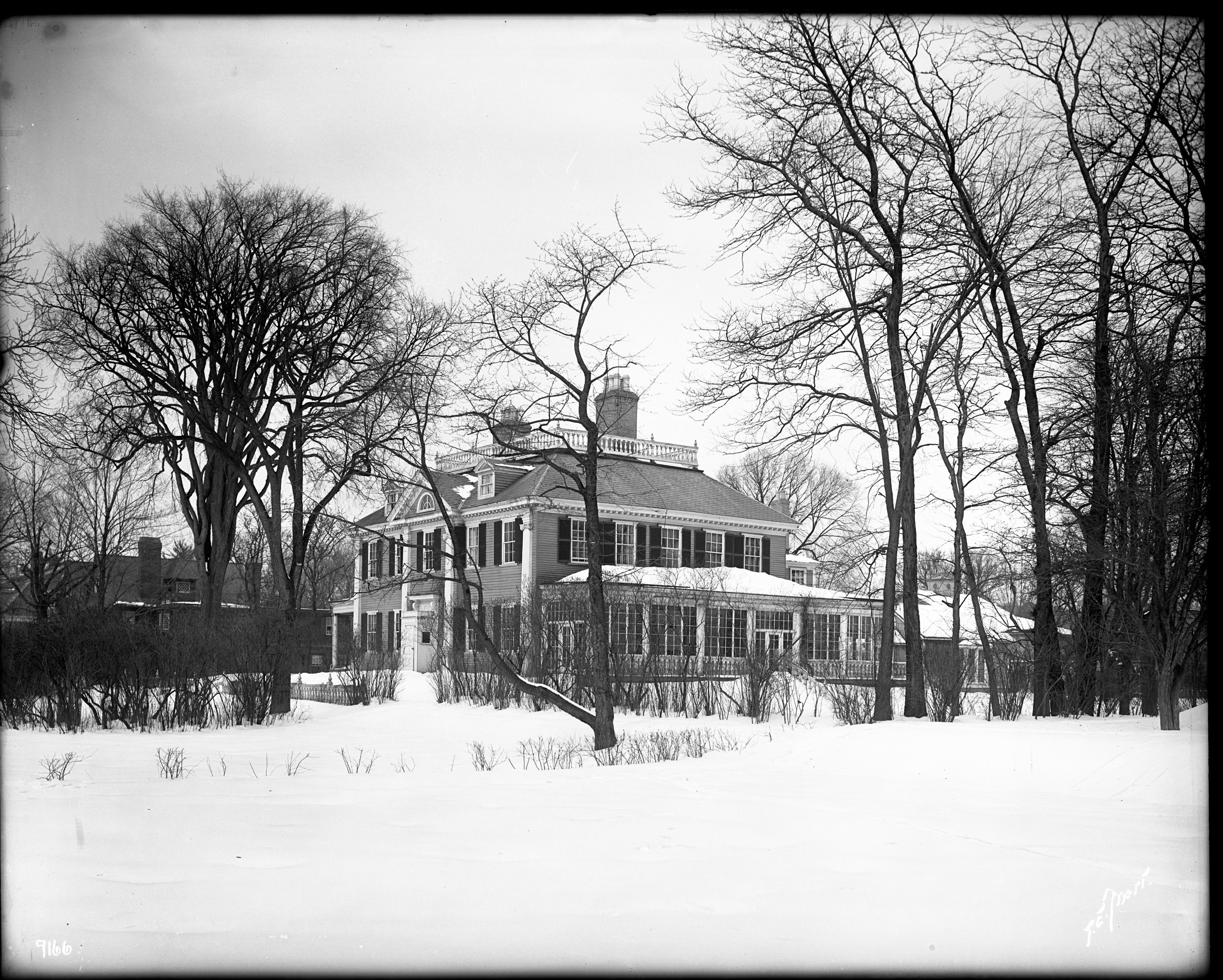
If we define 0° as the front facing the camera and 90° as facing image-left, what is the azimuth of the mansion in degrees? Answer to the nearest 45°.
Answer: approximately 45°

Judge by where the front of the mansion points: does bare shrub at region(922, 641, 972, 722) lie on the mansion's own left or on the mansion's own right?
on the mansion's own left

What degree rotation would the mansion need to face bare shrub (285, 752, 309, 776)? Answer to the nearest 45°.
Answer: approximately 45° to its left

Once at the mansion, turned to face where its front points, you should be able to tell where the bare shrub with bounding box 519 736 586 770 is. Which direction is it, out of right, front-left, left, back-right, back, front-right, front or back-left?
front-left

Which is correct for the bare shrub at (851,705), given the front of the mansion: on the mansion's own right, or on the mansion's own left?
on the mansion's own left

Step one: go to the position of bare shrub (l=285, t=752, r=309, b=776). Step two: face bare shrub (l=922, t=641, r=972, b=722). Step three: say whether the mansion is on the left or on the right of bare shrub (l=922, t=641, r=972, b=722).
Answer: left
